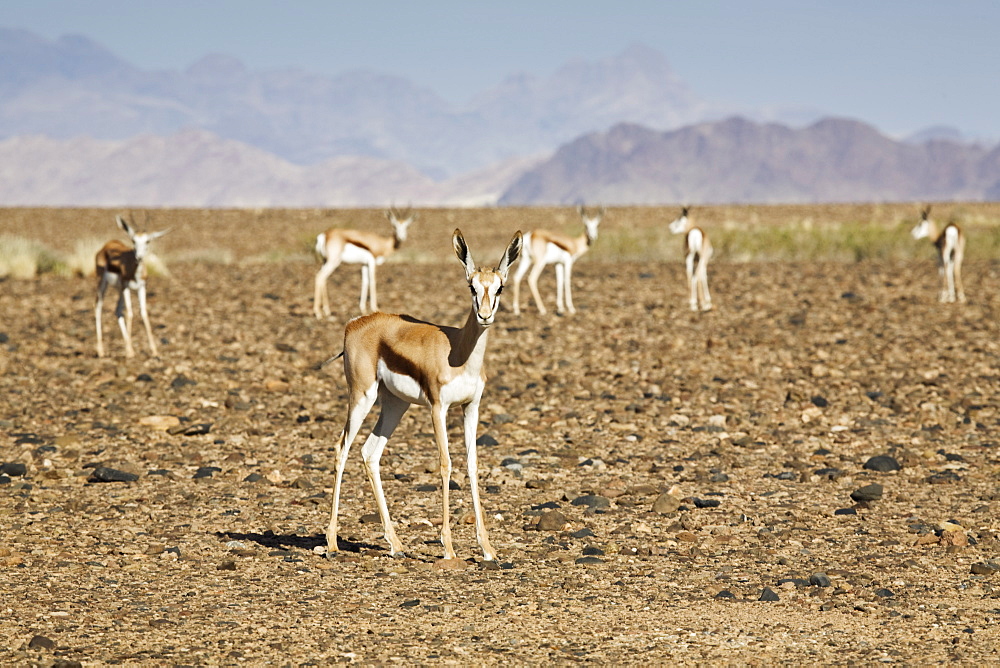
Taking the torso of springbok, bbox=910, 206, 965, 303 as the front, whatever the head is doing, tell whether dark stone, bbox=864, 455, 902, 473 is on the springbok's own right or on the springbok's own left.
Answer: on the springbok's own left

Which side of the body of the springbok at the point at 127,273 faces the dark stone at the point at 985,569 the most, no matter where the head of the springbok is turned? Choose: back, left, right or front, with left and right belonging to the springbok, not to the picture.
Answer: front

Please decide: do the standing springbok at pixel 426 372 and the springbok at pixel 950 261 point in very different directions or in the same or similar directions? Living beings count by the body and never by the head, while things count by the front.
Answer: very different directions

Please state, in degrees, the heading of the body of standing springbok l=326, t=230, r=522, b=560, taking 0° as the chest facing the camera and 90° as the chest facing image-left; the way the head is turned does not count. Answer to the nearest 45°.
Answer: approximately 315°

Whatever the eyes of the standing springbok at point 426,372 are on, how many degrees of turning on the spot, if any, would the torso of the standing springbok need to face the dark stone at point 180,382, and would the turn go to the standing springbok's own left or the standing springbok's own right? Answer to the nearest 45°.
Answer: approximately 180°

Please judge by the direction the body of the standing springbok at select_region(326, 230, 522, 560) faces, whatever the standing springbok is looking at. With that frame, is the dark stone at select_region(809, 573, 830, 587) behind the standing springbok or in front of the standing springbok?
in front
